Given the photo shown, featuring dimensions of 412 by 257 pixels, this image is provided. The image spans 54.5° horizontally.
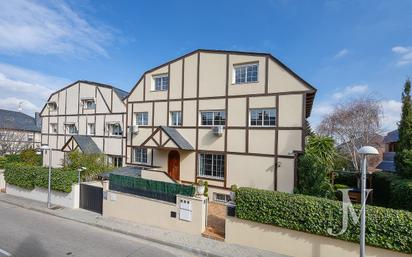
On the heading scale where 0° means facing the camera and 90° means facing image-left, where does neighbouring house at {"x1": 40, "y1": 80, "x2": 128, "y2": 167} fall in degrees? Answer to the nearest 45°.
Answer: approximately 45°

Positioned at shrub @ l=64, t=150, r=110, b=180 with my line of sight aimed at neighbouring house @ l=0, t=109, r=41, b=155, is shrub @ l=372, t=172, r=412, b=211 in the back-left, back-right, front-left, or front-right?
back-right

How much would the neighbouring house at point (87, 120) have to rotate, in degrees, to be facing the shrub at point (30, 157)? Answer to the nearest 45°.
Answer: approximately 90° to its right

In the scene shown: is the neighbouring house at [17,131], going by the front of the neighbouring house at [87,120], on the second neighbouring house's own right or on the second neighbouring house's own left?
on the second neighbouring house's own right

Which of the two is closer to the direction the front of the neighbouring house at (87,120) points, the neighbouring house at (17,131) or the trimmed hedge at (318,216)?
the trimmed hedge

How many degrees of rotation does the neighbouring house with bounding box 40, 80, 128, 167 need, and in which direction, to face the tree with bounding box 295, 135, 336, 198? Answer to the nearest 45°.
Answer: approximately 90° to its left

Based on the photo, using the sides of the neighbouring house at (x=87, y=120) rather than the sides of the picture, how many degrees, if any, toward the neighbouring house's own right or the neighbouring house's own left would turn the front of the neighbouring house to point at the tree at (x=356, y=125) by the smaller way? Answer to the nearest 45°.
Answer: approximately 135° to the neighbouring house's own left

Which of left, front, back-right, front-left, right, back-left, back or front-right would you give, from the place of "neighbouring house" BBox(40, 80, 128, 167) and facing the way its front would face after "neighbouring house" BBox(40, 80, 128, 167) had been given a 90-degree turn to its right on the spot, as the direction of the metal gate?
back-left

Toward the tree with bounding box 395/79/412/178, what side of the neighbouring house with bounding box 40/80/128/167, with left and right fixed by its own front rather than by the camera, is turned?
left

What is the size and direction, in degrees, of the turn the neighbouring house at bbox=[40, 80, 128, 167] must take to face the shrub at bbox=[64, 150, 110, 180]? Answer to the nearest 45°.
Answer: approximately 45° to its left
